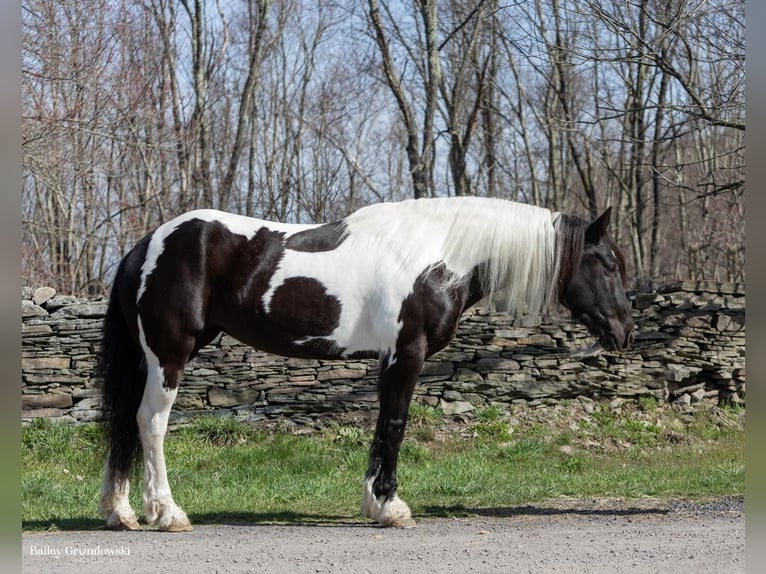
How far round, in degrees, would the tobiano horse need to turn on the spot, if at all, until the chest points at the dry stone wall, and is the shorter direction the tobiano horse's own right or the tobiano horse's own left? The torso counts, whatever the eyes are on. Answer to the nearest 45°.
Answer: approximately 90° to the tobiano horse's own left

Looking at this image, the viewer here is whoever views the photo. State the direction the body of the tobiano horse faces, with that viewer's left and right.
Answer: facing to the right of the viewer
